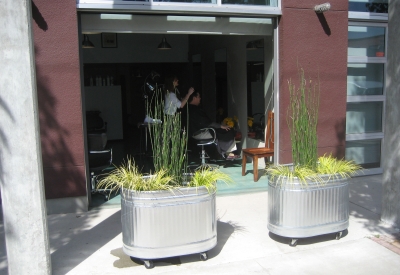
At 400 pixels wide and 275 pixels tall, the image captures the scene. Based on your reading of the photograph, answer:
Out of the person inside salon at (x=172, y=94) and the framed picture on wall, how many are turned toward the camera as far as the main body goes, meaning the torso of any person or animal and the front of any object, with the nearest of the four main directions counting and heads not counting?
1

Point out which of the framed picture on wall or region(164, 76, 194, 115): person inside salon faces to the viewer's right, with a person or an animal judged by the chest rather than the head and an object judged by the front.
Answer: the person inside salon

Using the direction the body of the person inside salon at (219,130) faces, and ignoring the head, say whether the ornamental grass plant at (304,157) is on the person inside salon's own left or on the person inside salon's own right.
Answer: on the person inside salon's own right

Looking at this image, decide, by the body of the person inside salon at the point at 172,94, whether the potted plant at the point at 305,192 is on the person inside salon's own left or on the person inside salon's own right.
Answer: on the person inside salon's own right

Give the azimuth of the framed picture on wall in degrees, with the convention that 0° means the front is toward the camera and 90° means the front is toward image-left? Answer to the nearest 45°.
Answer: approximately 0°

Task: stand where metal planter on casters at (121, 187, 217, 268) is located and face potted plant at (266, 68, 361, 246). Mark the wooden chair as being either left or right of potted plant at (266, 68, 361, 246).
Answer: left

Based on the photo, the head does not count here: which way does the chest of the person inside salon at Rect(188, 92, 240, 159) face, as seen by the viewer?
to the viewer's right

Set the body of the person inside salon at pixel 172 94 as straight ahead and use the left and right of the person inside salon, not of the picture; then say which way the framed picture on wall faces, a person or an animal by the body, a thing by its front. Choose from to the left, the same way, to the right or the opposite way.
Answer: to the right

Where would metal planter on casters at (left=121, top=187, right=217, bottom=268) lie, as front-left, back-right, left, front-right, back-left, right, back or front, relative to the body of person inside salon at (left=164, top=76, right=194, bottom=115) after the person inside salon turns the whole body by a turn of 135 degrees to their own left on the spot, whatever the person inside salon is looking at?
back-left

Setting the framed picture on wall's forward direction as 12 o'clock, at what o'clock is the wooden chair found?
The wooden chair is roughly at 11 o'clock from the framed picture on wall.

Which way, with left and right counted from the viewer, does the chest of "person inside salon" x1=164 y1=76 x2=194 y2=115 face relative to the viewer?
facing to the right of the viewer

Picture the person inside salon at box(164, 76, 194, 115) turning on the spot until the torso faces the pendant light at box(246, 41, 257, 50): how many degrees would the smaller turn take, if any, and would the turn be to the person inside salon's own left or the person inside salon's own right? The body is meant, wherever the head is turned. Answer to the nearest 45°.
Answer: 0° — they already face it
